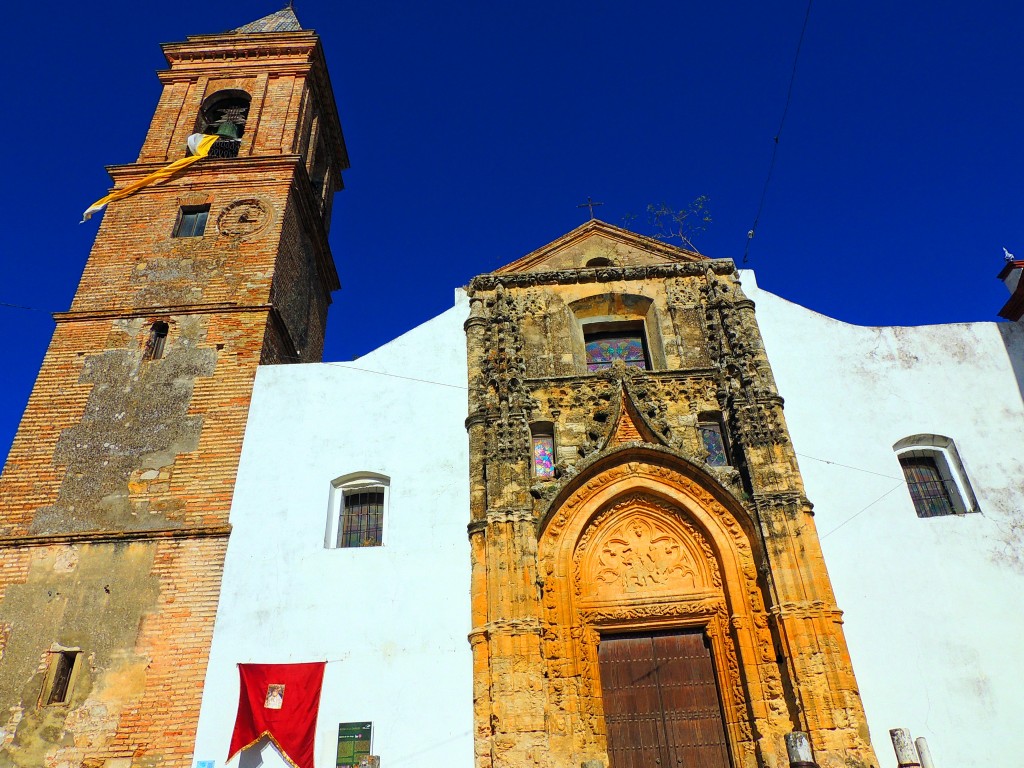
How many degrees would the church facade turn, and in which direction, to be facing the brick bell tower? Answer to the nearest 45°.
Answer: approximately 90° to its right

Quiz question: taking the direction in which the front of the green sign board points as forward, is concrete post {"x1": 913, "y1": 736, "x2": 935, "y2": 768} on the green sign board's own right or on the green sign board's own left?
on the green sign board's own left

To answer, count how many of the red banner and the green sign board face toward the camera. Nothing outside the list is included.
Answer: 2

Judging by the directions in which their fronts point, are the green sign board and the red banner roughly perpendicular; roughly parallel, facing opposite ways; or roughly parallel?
roughly parallel

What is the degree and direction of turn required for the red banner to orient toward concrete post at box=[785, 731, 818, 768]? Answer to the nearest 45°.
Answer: approximately 45° to its left

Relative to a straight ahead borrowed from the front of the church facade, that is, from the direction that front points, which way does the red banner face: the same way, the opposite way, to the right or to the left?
the same way

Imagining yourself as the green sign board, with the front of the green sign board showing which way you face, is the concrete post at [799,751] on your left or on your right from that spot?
on your left

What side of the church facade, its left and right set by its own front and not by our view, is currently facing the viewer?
front

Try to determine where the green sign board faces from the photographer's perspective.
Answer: facing the viewer
